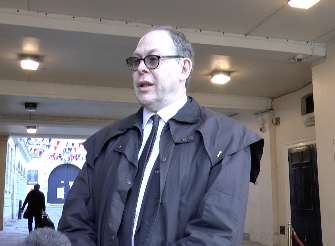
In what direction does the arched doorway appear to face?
toward the camera

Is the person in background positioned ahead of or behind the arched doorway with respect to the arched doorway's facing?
ahead

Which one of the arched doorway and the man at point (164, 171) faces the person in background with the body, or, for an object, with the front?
the arched doorway

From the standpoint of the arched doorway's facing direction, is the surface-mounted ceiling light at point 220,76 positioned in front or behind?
in front

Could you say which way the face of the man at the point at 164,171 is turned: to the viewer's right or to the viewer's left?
to the viewer's left

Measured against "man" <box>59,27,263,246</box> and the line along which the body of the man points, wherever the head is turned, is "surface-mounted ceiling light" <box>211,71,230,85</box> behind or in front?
behind

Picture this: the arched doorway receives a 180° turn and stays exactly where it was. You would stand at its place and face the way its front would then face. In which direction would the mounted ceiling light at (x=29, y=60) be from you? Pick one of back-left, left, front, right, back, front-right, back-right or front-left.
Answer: back

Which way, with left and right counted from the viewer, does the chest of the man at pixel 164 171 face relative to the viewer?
facing the viewer and to the left of the viewer

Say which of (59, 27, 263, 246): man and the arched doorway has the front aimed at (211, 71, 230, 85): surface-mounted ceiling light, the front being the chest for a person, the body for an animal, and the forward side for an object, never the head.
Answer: the arched doorway

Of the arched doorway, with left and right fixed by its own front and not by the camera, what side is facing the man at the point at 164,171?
front

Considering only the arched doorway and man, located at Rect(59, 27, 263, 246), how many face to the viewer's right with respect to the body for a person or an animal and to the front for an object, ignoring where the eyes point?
0
